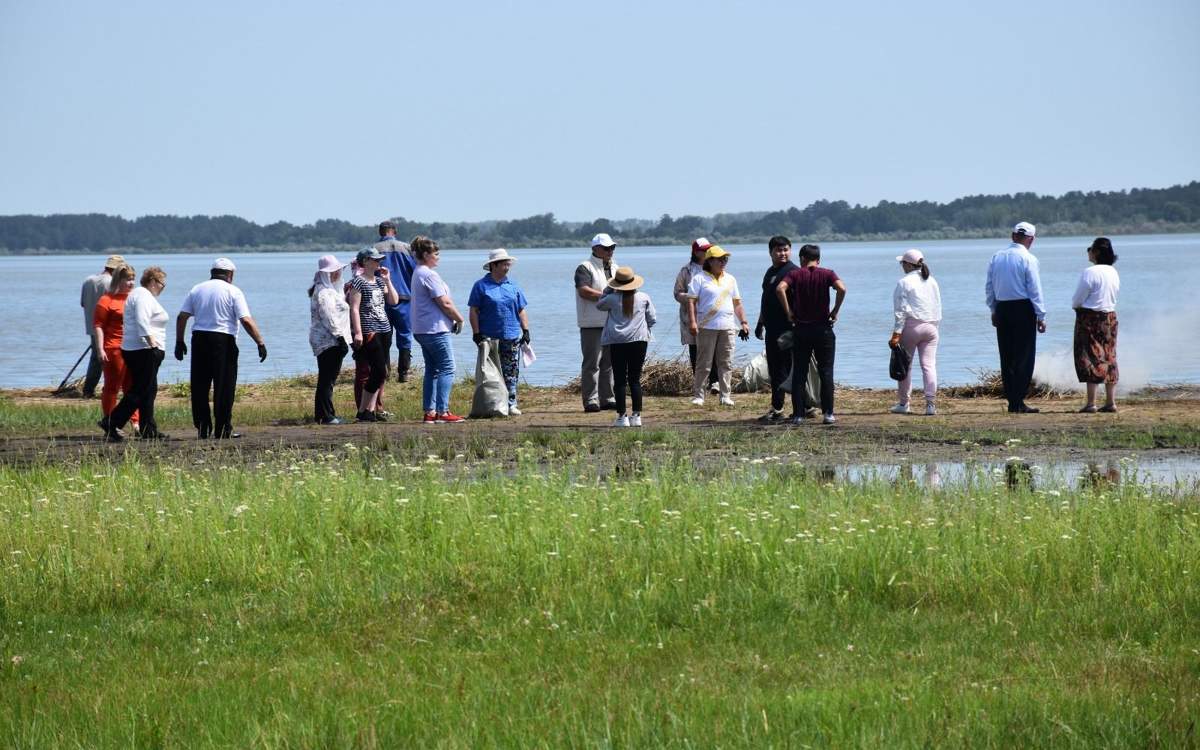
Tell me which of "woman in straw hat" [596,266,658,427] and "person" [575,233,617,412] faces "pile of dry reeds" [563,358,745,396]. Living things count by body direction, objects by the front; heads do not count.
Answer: the woman in straw hat

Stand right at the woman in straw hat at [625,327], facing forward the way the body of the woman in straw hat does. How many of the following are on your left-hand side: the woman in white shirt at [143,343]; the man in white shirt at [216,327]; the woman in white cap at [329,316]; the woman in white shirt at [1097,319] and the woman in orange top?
4

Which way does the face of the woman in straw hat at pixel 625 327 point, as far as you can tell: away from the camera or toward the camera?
away from the camera

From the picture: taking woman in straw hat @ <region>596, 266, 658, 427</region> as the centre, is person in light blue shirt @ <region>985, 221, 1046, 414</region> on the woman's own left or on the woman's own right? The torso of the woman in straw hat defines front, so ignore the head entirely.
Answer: on the woman's own right

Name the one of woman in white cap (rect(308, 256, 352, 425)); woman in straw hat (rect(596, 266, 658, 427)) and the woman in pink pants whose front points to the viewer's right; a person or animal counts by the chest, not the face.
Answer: the woman in white cap

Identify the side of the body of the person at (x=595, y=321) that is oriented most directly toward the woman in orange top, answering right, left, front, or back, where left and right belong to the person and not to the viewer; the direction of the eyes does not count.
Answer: right

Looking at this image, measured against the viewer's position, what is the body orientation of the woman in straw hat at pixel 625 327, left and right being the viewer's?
facing away from the viewer

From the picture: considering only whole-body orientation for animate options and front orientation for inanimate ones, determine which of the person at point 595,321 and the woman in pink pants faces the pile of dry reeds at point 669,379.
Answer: the woman in pink pants

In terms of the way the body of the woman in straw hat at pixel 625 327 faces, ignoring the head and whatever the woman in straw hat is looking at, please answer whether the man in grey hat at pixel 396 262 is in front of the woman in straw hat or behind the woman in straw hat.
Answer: in front
